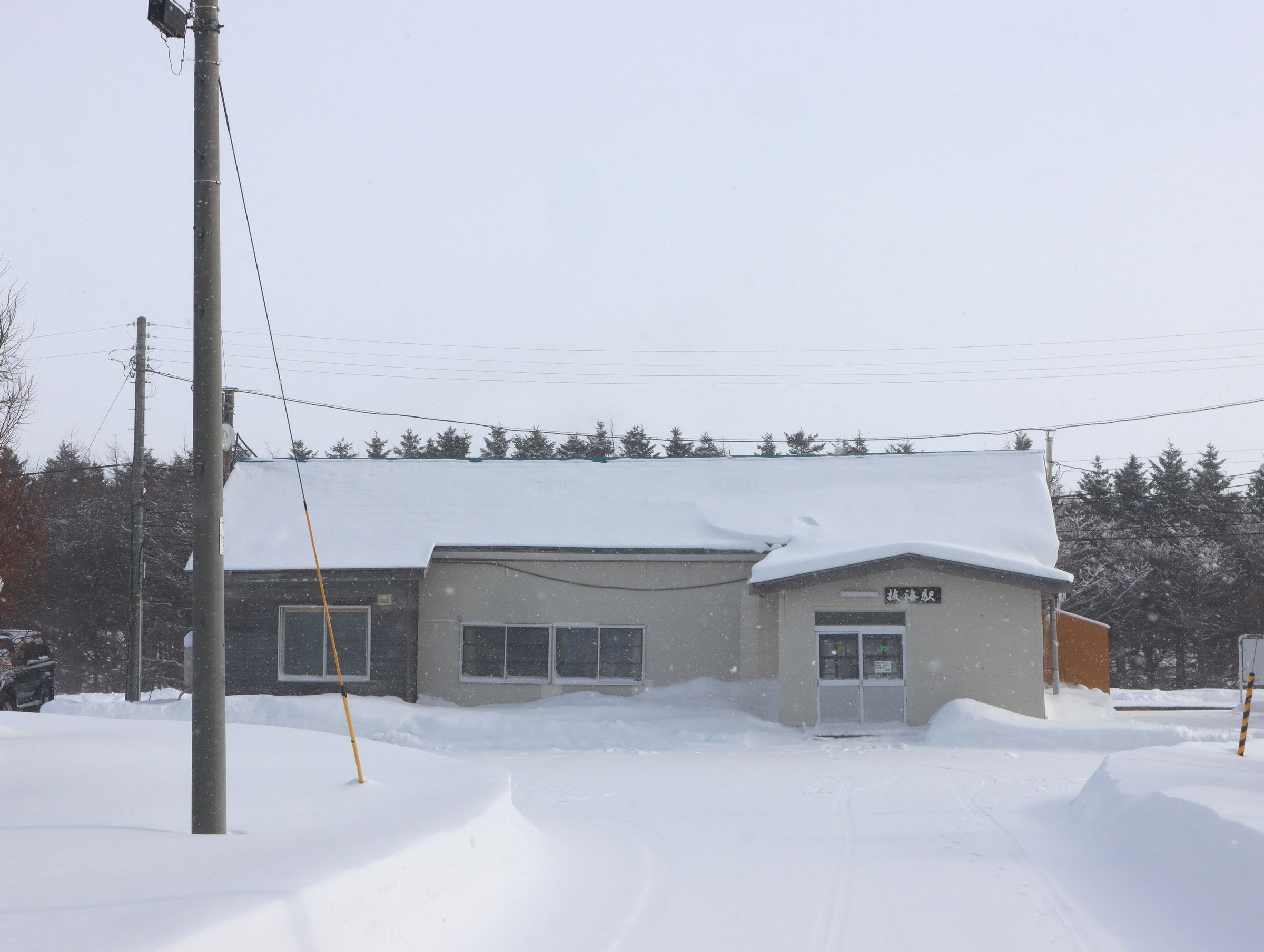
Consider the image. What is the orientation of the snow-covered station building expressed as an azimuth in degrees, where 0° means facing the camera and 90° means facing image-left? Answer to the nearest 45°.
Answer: approximately 0°

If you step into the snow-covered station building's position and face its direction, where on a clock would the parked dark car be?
The parked dark car is roughly at 3 o'clock from the snow-covered station building.

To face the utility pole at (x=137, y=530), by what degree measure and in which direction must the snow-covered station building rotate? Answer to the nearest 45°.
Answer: approximately 90° to its right

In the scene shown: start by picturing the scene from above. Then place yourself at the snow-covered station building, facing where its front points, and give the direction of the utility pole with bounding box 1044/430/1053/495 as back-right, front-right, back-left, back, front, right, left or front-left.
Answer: back-left

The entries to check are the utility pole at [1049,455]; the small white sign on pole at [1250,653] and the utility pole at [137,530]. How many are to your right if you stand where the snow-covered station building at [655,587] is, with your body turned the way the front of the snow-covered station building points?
1

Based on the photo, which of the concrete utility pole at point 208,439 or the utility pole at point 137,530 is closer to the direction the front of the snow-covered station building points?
the concrete utility pole

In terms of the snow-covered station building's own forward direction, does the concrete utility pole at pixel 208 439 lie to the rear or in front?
in front

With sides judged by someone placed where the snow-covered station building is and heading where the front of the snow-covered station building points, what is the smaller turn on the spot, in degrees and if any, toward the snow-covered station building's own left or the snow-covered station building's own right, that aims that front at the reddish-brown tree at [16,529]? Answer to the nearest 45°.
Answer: approximately 45° to the snow-covered station building's own right

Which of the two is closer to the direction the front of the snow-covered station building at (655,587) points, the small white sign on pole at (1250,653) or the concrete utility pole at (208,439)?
the concrete utility pole

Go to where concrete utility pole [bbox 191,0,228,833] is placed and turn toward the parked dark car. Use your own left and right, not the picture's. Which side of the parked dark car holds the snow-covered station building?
right
